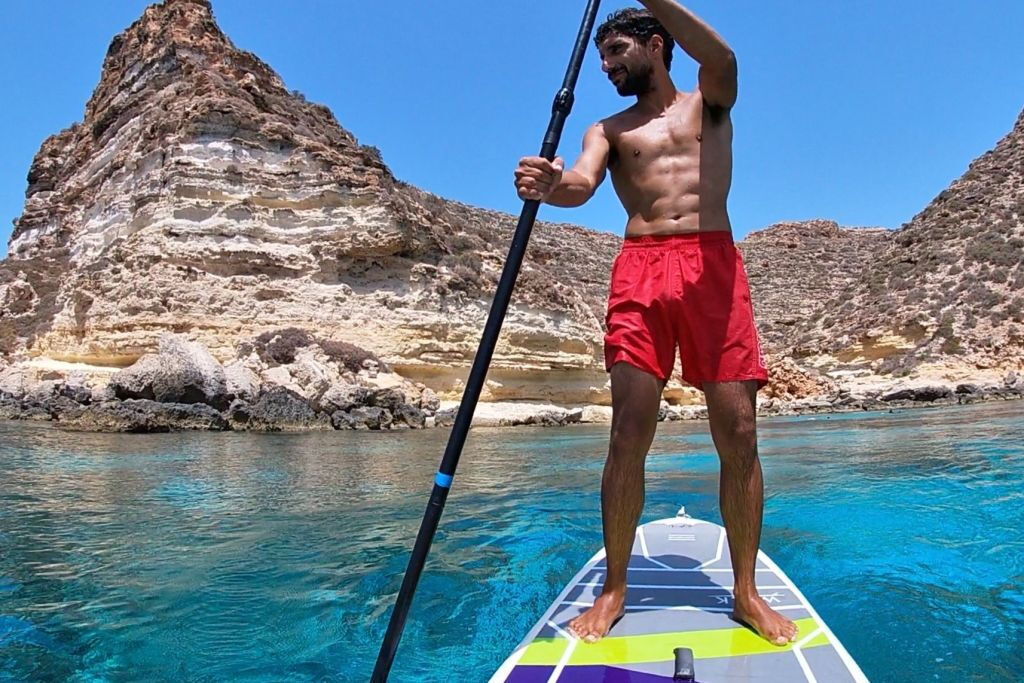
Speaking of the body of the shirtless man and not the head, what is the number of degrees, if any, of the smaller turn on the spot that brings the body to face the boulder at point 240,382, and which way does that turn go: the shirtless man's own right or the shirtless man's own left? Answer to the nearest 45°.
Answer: approximately 135° to the shirtless man's own right

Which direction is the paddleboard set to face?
toward the camera

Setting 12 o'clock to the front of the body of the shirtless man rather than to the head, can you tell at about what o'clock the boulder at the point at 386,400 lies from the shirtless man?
The boulder is roughly at 5 o'clock from the shirtless man.

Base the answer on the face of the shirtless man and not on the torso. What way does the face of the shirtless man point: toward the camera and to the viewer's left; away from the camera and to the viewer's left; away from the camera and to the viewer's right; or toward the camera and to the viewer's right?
toward the camera and to the viewer's left

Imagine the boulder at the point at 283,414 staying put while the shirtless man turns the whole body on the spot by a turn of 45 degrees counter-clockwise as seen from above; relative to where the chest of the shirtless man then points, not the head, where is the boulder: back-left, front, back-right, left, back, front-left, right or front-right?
back

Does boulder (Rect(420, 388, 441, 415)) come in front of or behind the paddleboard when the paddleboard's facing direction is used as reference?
behind

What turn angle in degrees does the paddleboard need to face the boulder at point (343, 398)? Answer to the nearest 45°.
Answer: approximately 135° to its right

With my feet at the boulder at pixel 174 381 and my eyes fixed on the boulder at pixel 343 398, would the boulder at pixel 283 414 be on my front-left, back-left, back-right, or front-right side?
front-right

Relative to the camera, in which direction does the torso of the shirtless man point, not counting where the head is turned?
toward the camera
